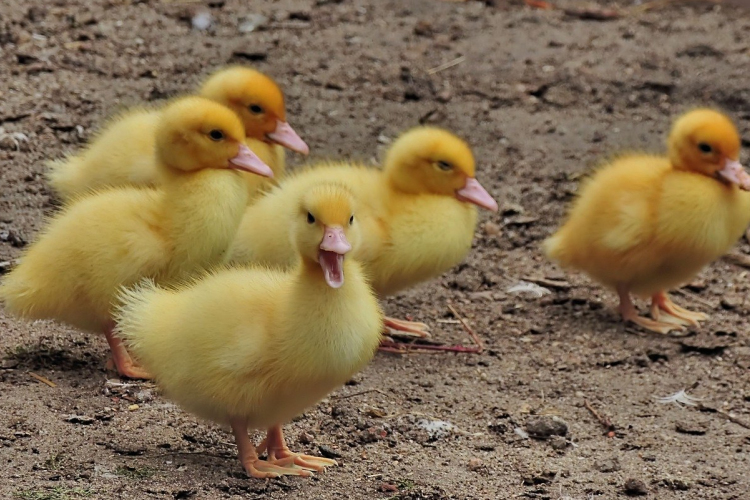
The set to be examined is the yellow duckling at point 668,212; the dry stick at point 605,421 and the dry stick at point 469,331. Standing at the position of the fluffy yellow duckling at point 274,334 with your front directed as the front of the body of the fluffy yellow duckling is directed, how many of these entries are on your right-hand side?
0

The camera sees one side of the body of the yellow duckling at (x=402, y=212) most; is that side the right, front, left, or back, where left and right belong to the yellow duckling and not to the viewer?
right

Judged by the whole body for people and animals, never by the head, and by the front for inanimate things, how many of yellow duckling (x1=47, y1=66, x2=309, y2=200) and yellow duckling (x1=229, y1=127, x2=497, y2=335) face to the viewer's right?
2

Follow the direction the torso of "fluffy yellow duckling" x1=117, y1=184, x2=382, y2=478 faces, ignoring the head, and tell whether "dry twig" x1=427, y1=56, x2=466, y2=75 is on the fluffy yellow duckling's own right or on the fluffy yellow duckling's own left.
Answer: on the fluffy yellow duckling's own left

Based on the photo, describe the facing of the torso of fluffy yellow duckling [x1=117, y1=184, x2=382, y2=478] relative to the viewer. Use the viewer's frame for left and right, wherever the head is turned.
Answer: facing the viewer and to the right of the viewer

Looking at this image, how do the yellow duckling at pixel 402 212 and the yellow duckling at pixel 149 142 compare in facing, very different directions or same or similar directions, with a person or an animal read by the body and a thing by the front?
same or similar directions

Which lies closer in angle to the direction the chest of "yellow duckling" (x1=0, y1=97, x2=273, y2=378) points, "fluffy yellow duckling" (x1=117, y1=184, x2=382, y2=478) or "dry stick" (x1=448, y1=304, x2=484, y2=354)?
the dry stick

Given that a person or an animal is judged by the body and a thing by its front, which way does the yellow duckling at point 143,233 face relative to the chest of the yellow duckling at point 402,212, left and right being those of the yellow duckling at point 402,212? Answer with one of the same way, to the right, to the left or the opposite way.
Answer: the same way

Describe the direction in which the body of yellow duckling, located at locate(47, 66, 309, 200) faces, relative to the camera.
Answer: to the viewer's right

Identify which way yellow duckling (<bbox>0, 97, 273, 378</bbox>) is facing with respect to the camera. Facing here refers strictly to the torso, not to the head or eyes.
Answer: to the viewer's right

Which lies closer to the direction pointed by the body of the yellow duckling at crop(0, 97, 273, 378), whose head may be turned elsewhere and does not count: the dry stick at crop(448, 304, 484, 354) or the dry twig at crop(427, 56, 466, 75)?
the dry stick

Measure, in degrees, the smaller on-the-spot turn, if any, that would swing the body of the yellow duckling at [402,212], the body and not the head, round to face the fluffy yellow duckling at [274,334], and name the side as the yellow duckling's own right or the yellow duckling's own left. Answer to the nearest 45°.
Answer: approximately 90° to the yellow duckling's own right

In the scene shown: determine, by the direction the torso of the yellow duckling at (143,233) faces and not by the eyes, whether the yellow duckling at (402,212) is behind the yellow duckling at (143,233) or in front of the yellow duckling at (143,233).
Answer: in front

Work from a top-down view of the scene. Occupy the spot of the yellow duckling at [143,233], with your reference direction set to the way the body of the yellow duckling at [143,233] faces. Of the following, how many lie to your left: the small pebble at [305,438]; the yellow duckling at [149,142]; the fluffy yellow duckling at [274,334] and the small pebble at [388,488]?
1

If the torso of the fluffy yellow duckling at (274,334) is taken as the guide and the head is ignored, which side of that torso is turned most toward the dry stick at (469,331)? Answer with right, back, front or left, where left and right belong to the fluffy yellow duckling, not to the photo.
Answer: left

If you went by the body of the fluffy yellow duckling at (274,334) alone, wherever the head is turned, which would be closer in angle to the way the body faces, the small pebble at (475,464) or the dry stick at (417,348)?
the small pebble

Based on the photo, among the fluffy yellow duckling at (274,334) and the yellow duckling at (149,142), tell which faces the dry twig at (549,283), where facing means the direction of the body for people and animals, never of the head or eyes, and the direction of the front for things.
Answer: the yellow duckling

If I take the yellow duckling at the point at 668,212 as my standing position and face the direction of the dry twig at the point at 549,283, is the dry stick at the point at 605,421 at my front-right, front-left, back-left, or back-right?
back-left
